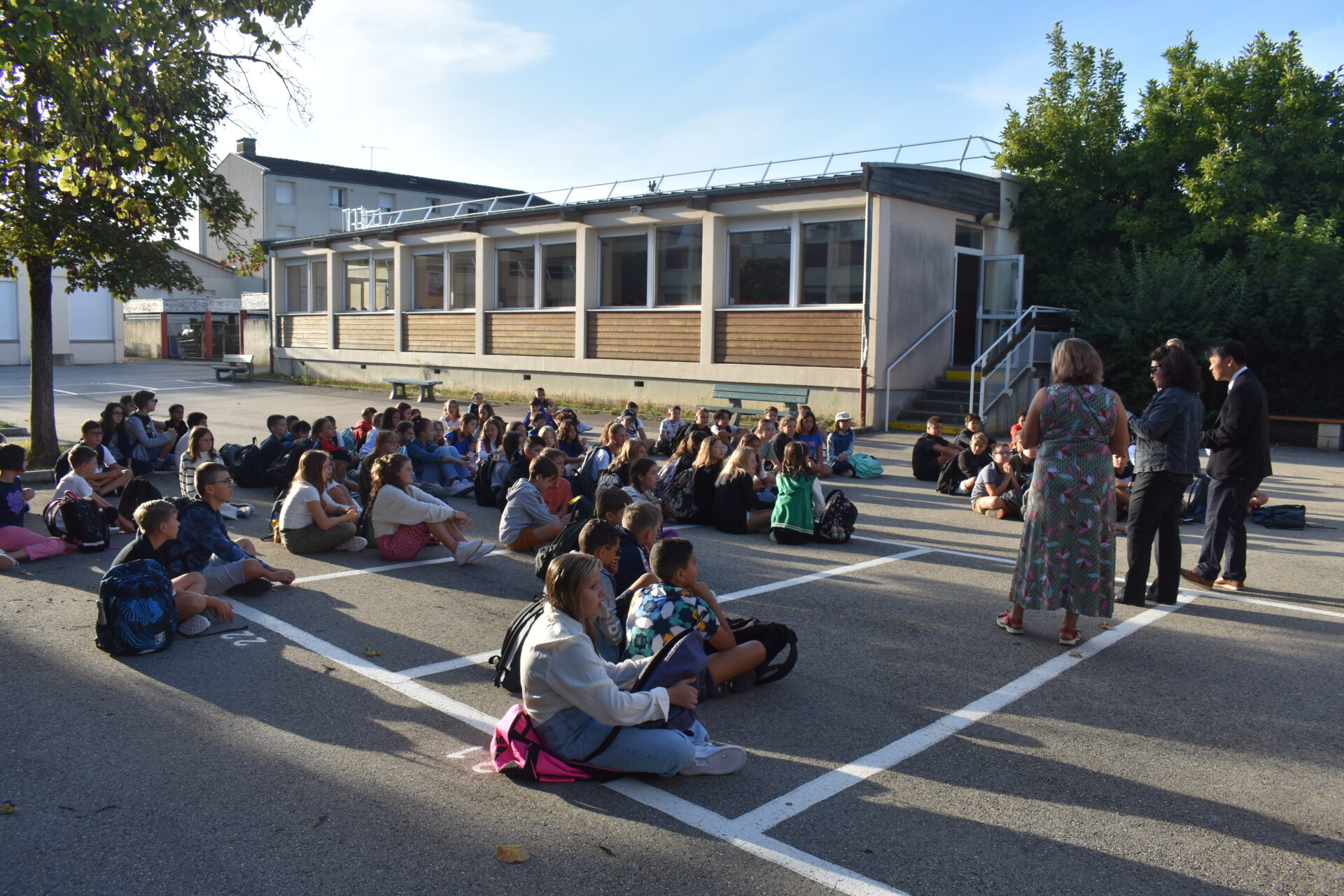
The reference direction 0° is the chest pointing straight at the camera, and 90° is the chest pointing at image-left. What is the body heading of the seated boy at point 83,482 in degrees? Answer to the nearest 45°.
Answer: approximately 270°

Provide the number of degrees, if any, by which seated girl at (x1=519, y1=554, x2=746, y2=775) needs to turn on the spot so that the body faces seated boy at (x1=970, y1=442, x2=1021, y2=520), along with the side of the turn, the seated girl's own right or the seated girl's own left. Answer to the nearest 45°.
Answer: approximately 45° to the seated girl's own left

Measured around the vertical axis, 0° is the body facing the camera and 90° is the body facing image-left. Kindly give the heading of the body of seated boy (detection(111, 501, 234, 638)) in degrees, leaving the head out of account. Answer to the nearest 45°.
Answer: approximately 270°

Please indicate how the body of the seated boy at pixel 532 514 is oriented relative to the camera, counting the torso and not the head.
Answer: to the viewer's right

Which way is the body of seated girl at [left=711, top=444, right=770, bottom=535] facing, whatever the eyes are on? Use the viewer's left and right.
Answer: facing away from the viewer and to the right of the viewer

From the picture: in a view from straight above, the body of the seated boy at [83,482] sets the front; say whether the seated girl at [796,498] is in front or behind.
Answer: in front

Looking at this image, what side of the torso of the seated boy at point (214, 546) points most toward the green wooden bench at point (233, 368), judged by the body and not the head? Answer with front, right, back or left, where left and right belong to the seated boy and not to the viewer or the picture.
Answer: left

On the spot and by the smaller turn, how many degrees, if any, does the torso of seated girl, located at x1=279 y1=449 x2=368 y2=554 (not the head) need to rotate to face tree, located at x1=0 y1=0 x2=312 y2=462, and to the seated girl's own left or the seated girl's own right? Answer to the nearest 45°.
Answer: approximately 135° to the seated girl's own left

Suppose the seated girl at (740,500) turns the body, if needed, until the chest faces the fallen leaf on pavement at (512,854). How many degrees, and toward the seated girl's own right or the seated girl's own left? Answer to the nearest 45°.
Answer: approximately 135° to the seated girl's own right

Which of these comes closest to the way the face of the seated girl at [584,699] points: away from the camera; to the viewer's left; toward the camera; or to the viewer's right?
to the viewer's right

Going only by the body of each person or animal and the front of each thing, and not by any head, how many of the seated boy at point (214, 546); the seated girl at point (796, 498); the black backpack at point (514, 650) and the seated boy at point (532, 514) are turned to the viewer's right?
2

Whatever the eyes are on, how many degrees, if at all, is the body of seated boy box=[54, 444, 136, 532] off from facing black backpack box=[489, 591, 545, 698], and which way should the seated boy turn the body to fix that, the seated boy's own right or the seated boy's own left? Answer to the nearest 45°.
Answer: approximately 90° to the seated boy's own right

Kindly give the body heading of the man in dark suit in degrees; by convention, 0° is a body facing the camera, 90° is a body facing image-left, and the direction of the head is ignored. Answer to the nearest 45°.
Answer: approximately 90°

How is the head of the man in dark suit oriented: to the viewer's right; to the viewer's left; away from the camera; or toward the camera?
to the viewer's left

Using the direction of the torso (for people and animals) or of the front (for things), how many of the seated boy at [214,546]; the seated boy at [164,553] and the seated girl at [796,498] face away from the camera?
1

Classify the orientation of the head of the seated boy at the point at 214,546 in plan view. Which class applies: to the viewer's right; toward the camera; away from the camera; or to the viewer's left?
to the viewer's right

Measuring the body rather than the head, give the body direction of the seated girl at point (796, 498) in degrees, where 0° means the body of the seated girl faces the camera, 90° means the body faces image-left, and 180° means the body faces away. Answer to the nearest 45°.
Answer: approximately 180°
